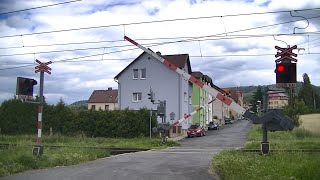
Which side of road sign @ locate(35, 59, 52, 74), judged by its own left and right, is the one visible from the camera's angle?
front

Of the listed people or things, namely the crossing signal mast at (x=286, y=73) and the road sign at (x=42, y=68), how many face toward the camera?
2

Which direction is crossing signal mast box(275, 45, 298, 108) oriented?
toward the camera

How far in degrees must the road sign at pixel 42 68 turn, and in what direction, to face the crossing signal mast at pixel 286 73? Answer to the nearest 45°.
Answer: approximately 45° to its left

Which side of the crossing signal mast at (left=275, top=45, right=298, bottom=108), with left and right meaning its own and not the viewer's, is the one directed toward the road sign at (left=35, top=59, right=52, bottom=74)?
right
